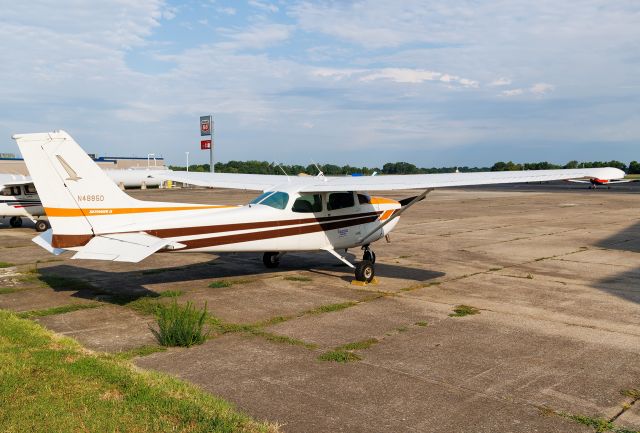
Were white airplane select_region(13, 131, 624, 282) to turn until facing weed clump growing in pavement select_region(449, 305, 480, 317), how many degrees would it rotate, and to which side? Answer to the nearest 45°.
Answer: approximately 45° to its right
